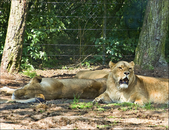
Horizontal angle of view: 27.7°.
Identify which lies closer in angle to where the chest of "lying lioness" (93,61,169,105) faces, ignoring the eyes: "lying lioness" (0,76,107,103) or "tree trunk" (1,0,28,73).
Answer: the lying lioness

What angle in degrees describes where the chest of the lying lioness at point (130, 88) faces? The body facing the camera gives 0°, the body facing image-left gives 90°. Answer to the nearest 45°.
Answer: approximately 45°

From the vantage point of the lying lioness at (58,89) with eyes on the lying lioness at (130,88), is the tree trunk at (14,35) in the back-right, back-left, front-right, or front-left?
back-left

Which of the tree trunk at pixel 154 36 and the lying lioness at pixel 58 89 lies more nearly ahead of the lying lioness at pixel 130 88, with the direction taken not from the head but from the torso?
the lying lioness

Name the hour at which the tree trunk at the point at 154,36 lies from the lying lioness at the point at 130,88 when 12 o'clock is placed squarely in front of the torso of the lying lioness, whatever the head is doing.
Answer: The tree trunk is roughly at 5 o'clock from the lying lioness.

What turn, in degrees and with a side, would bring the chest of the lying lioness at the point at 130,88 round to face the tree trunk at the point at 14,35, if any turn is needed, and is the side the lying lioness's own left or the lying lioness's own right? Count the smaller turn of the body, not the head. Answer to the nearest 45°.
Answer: approximately 90° to the lying lioness's own right

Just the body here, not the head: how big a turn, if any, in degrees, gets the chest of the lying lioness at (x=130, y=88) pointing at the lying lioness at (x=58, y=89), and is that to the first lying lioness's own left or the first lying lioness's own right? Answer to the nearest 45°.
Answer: approximately 45° to the first lying lioness's own right
